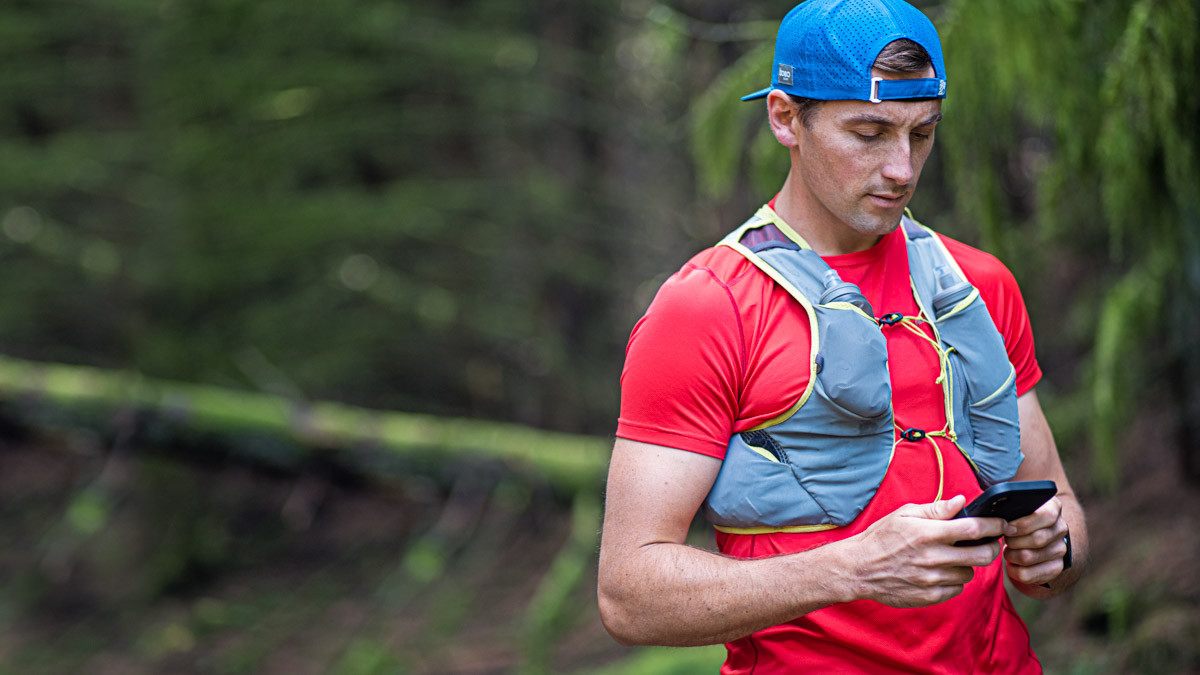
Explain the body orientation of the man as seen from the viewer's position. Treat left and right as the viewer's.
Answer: facing the viewer and to the right of the viewer

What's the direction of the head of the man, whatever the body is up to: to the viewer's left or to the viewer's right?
to the viewer's right
